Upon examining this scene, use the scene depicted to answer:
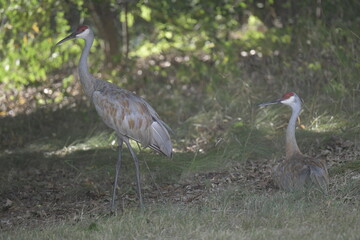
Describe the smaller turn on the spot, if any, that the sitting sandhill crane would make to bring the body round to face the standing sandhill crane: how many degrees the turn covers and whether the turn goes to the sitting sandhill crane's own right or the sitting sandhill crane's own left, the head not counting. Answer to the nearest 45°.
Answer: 0° — it already faces it

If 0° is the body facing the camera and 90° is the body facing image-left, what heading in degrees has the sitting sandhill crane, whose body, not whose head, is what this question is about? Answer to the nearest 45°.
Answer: approximately 90°

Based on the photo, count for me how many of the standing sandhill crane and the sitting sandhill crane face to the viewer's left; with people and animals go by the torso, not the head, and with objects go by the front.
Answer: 2

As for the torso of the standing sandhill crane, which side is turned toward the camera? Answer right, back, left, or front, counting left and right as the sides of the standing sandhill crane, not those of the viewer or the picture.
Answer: left

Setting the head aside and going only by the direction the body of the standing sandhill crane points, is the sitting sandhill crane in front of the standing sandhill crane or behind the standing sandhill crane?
behind
